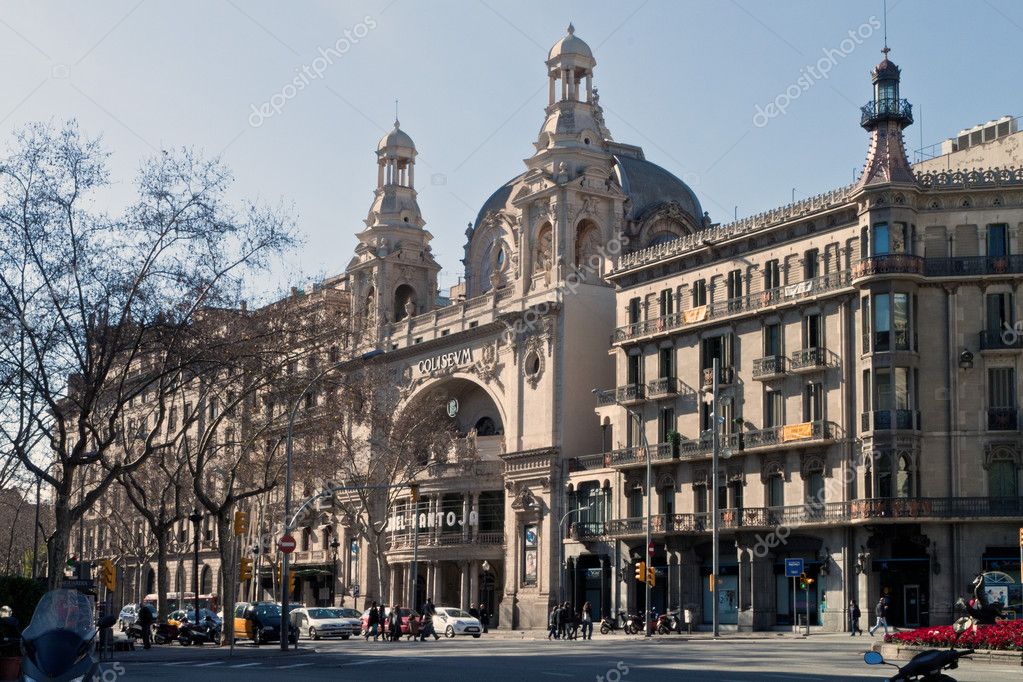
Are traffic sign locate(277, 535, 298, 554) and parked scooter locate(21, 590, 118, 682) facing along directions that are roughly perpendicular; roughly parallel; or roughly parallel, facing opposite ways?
roughly parallel

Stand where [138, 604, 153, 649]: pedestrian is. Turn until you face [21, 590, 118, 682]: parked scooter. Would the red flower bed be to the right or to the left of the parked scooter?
left

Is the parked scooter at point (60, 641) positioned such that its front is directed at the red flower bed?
no

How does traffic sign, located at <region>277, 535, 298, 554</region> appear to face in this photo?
toward the camera

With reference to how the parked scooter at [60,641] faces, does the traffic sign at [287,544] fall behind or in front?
behind

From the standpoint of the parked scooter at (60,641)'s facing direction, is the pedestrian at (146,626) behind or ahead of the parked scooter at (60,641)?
behind

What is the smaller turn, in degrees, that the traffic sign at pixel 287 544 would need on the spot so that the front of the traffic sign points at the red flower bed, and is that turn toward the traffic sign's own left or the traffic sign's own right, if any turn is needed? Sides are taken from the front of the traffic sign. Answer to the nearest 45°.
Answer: approximately 45° to the traffic sign's own left

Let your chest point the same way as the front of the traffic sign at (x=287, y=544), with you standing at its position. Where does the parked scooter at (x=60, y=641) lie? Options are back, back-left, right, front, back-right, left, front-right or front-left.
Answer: front

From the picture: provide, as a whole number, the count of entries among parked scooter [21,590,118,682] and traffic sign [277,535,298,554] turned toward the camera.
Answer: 2

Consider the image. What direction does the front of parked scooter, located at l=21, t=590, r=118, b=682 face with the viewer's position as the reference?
facing the viewer

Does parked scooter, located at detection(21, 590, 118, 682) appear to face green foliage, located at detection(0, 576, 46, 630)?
no
